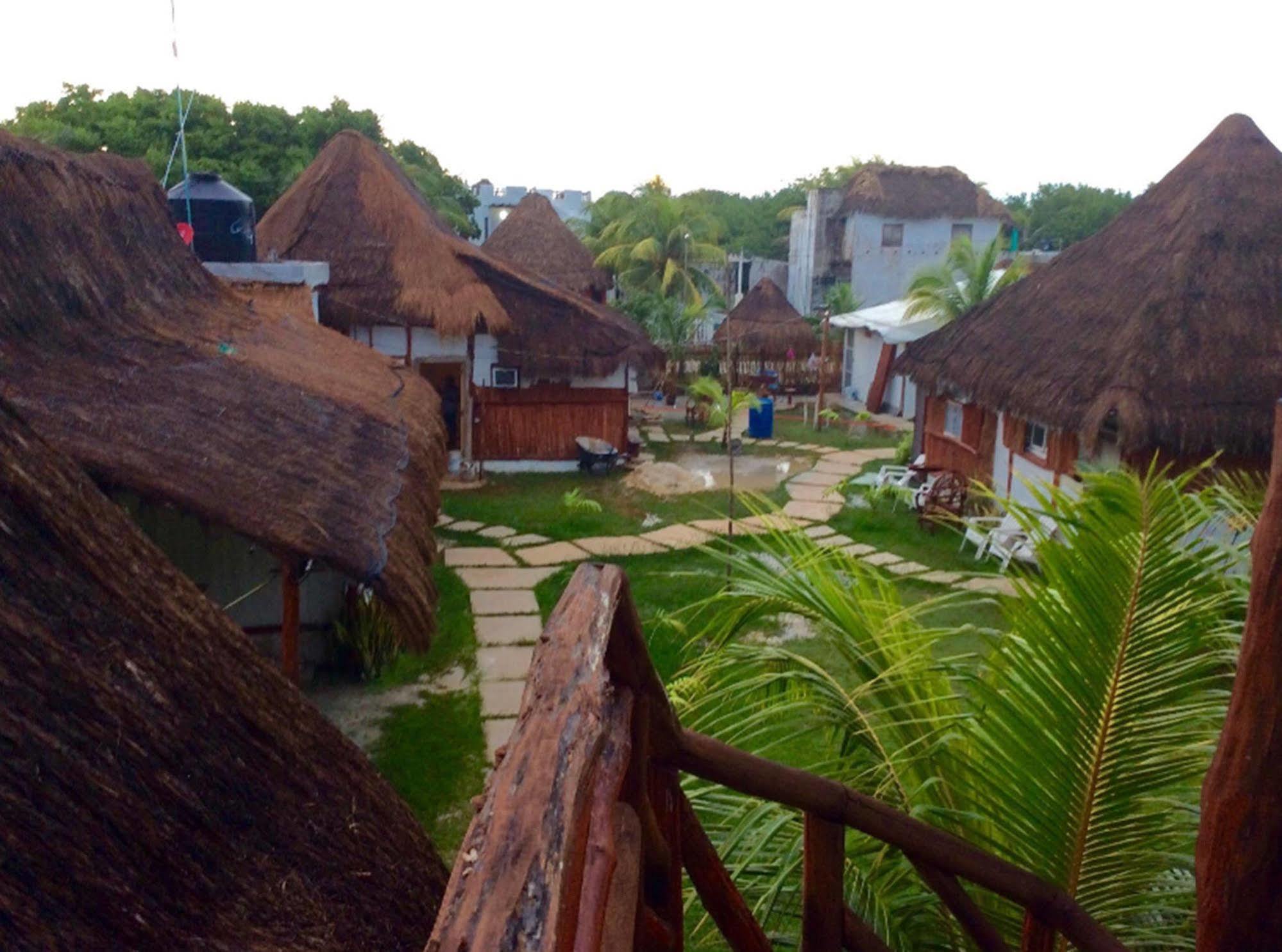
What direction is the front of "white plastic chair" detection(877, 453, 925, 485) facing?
to the viewer's left

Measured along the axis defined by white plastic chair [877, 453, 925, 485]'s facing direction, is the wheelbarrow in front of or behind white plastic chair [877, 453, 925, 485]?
in front

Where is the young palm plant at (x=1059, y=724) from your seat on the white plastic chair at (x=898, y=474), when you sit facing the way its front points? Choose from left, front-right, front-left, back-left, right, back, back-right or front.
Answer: left

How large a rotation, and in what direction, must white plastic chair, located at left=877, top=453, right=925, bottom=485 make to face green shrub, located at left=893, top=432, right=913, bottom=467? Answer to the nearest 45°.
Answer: approximately 90° to its right

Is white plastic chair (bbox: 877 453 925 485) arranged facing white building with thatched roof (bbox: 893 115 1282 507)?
no

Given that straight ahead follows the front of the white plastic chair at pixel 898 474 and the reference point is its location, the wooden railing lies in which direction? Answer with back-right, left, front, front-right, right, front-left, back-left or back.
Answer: left

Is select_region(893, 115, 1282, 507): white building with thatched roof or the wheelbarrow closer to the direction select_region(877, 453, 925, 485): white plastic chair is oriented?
the wheelbarrow

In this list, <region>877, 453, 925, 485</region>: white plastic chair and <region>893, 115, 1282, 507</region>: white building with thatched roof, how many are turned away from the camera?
0

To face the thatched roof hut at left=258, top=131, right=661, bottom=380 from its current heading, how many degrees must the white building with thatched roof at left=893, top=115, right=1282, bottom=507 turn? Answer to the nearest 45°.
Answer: approximately 45° to its right

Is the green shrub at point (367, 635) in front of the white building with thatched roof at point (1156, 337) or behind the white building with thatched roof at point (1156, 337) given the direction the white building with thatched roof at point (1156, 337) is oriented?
in front

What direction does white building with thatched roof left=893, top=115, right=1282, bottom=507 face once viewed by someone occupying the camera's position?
facing the viewer and to the left of the viewer

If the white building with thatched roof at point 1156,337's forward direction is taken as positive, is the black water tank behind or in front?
in front
